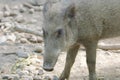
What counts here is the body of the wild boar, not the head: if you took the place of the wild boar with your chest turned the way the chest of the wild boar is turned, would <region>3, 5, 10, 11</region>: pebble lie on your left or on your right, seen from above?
on your right

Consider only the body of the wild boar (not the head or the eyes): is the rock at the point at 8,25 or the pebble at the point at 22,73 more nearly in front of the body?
the pebble

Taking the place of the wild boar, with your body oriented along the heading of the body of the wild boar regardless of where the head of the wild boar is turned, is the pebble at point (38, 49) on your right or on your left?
on your right

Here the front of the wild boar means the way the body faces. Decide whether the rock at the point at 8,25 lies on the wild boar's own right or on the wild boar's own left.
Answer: on the wild boar's own right

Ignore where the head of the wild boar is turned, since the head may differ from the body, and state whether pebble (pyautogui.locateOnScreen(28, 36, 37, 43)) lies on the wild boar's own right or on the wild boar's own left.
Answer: on the wild boar's own right

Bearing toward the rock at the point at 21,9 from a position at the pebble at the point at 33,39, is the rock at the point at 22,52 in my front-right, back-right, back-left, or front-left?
back-left

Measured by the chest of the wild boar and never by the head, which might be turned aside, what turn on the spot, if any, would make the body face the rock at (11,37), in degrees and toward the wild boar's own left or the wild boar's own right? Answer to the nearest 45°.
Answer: approximately 90° to the wild boar's own right

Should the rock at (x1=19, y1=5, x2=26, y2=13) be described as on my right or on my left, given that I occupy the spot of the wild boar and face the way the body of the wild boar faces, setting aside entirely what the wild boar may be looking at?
on my right

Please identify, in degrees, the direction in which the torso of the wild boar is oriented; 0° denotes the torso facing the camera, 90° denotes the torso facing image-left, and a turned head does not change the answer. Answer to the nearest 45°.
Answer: approximately 45°
